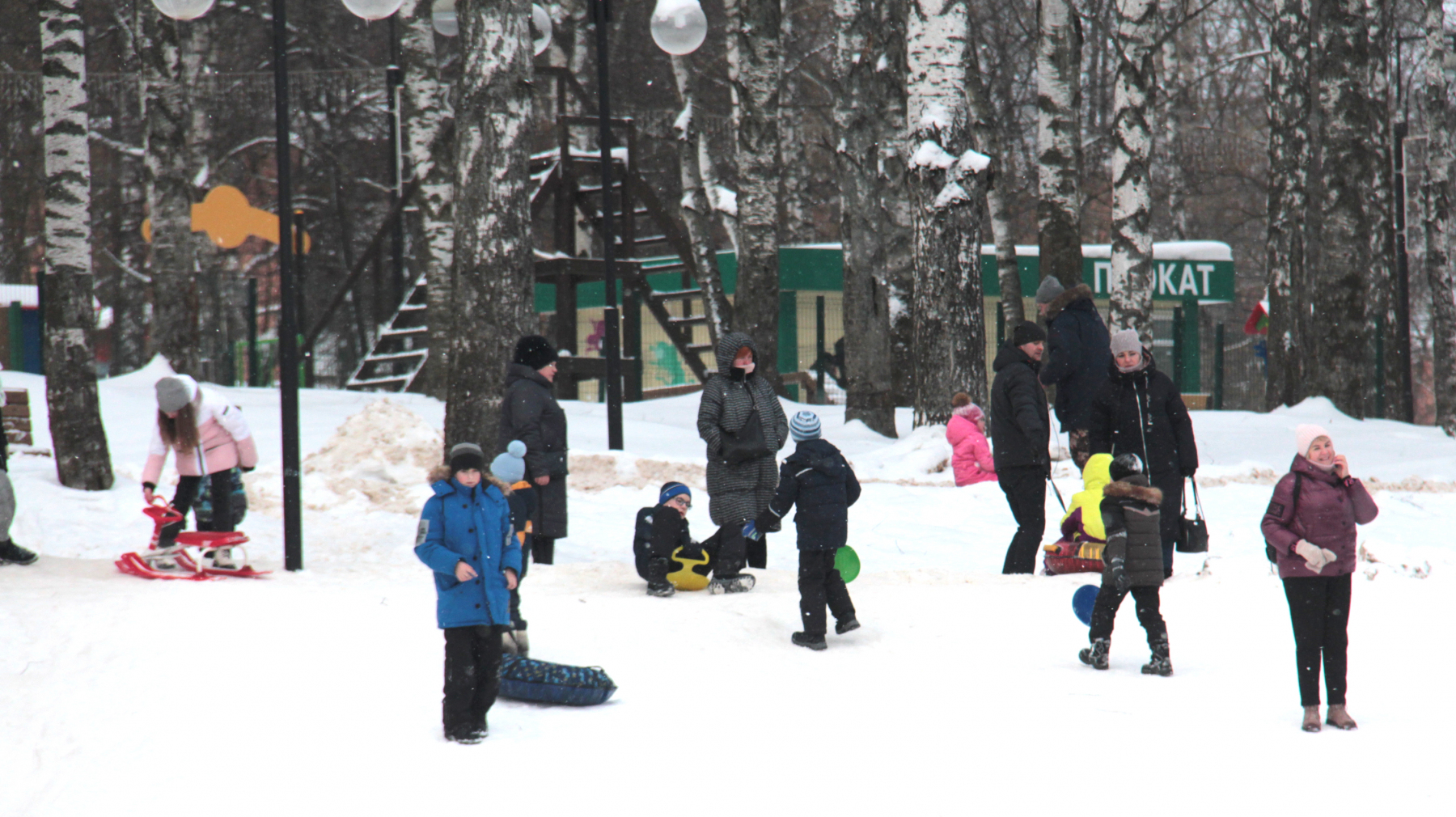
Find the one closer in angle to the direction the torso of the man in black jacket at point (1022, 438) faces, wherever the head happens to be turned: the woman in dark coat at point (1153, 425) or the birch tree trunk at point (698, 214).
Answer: the woman in dark coat

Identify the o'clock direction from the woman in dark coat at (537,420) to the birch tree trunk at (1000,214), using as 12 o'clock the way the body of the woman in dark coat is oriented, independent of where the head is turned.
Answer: The birch tree trunk is roughly at 10 o'clock from the woman in dark coat.

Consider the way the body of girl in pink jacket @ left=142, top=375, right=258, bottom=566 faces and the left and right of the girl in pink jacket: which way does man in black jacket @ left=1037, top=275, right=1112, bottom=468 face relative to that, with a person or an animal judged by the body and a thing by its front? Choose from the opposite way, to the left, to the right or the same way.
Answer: to the right

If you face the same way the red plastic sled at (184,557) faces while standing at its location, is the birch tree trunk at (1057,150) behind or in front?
behind

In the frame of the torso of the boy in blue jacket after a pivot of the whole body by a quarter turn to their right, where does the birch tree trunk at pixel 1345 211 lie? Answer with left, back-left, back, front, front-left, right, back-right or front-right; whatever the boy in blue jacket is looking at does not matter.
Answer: back-right

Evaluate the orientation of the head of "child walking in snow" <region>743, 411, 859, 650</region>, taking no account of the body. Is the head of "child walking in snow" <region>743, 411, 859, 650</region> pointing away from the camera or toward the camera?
away from the camera

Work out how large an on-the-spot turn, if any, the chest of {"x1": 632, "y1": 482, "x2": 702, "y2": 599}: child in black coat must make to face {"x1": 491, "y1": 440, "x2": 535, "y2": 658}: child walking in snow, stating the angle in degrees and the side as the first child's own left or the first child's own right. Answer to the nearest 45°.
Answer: approximately 90° to the first child's own right

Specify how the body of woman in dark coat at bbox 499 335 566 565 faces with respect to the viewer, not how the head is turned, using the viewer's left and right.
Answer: facing to the right of the viewer

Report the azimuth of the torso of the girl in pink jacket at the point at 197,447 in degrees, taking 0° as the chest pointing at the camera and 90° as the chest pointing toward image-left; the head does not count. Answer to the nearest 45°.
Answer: approximately 45°

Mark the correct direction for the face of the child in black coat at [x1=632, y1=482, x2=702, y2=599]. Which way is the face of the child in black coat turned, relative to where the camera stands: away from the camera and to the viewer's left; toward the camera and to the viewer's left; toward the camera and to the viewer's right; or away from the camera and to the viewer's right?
toward the camera and to the viewer's right

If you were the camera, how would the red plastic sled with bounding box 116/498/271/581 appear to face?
facing to the left of the viewer

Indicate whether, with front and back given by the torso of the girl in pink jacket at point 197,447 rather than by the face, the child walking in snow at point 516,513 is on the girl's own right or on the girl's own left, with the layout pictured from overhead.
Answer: on the girl's own left
